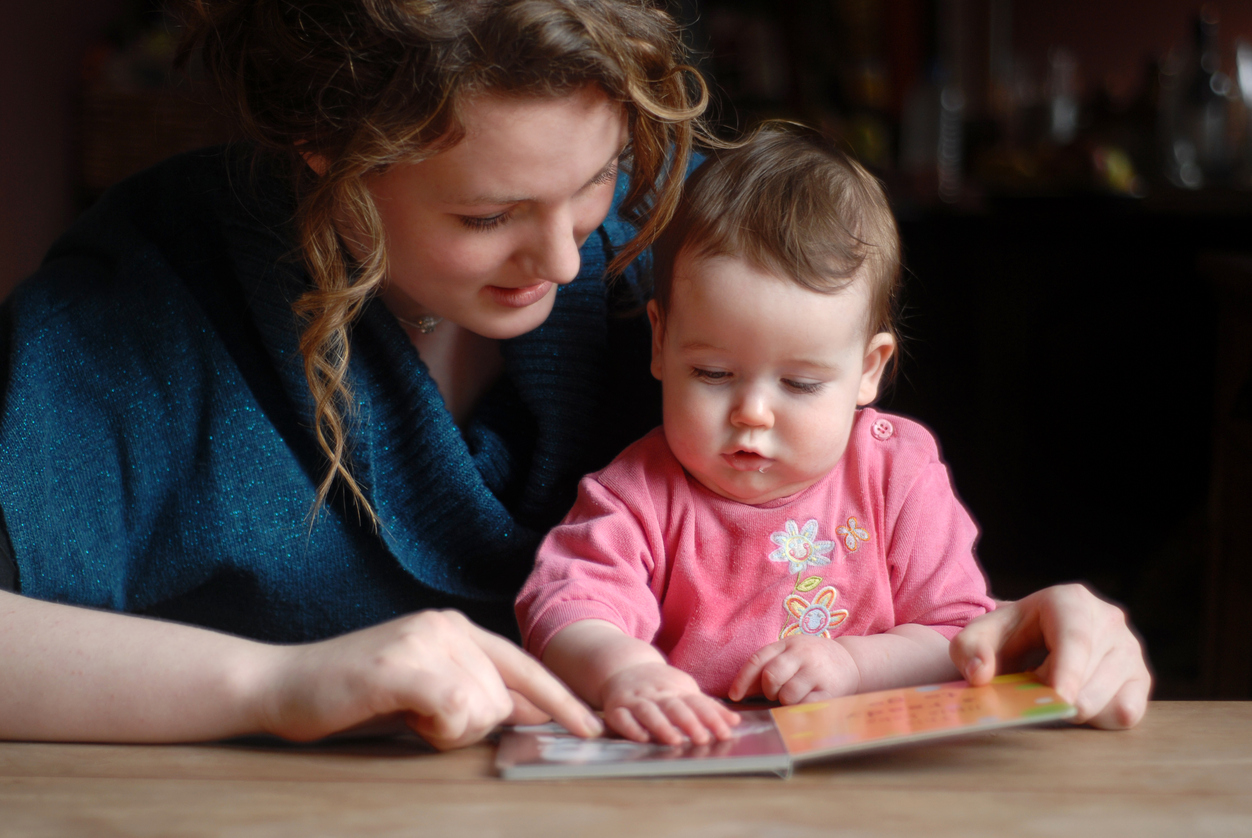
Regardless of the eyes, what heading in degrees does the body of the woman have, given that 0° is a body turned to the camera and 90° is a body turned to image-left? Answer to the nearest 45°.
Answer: approximately 315°

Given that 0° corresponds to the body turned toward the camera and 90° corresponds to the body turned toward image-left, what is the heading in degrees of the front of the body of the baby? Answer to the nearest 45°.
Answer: approximately 0°
